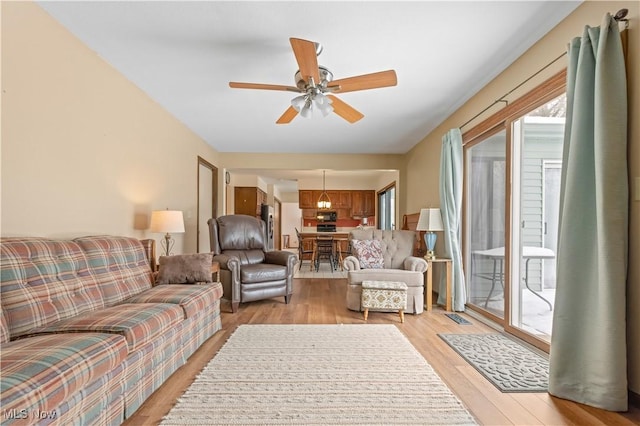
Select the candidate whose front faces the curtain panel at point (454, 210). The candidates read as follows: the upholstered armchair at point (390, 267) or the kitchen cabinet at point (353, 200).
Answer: the kitchen cabinet

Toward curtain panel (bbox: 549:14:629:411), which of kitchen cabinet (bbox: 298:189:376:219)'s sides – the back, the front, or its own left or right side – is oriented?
front

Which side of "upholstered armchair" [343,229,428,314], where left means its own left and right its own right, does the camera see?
front

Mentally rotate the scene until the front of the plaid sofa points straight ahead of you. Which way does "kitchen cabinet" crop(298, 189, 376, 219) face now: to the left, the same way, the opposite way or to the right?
to the right

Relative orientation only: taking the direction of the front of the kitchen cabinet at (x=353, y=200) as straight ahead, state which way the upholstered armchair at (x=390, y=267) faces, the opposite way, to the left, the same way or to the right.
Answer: the same way

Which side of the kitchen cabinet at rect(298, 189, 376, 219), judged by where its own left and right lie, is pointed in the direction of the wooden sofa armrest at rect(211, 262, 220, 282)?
front

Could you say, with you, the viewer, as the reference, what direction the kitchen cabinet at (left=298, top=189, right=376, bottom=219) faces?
facing the viewer

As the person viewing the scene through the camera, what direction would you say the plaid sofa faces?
facing the viewer and to the right of the viewer

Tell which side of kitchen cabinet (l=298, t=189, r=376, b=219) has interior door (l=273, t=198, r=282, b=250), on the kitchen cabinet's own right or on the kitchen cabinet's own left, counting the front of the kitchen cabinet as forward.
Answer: on the kitchen cabinet's own right

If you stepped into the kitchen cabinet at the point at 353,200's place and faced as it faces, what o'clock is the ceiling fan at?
The ceiling fan is roughly at 12 o'clock from the kitchen cabinet.

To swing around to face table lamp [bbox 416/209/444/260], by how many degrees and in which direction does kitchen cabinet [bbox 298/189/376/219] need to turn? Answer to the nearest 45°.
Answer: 0° — it already faces it
